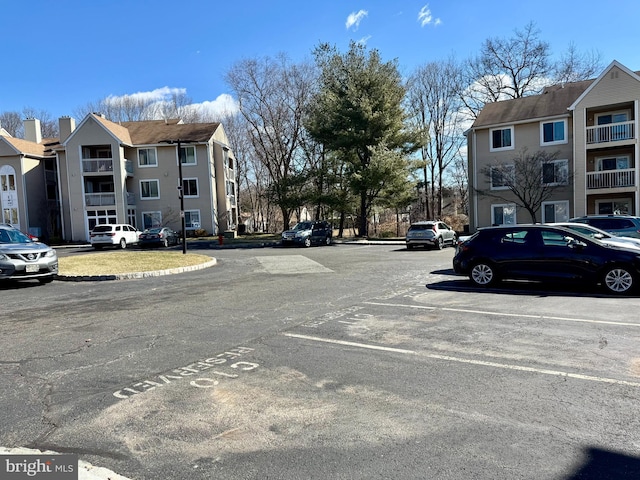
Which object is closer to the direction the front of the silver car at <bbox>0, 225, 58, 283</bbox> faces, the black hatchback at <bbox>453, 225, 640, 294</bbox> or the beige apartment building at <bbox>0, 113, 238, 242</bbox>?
the black hatchback

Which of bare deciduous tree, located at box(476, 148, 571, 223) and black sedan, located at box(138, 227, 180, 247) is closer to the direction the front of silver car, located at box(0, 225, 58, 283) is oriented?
the bare deciduous tree

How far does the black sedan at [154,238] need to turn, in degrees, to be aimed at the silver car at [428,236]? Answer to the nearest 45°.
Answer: approximately 90° to its right

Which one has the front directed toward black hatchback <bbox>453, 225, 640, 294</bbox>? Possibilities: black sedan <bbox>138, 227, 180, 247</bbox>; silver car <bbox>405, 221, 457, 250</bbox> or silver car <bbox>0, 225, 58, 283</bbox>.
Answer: silver car <bbox>0, 225, 58, 283</bbox>

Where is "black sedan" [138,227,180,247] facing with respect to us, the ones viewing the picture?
facing away from the viewer and to the right of the viewer

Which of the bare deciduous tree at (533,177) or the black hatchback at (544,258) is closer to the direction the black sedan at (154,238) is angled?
the bare deciduous tree

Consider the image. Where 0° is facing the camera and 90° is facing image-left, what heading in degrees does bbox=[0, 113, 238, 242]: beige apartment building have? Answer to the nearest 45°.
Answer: approximately 0°
